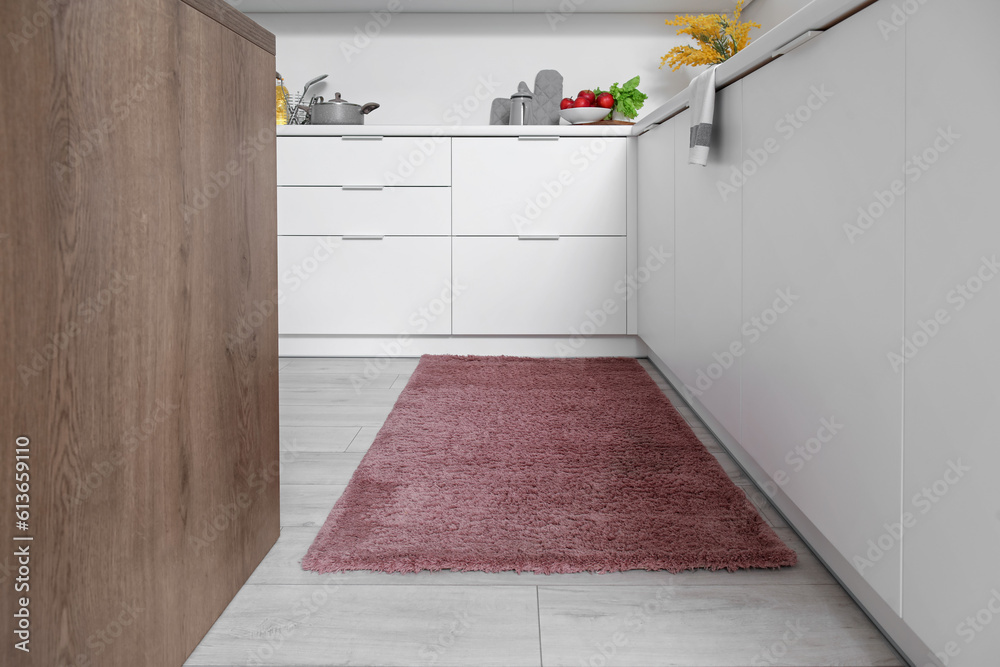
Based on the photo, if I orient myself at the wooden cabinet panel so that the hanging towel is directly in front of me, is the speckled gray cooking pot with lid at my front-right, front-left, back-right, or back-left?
front-left

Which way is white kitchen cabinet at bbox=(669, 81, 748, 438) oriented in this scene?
to the viewer's left

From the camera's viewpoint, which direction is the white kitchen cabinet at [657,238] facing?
to the viewer's left

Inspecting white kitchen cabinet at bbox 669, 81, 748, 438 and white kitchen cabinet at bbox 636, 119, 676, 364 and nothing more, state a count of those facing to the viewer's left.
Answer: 2

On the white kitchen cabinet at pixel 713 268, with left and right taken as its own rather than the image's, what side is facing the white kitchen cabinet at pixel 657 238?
right

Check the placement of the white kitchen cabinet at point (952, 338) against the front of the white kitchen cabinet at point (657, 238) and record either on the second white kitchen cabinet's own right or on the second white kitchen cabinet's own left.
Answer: on the second white kitchen cabinet's own left

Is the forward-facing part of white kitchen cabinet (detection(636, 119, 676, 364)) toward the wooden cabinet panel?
no

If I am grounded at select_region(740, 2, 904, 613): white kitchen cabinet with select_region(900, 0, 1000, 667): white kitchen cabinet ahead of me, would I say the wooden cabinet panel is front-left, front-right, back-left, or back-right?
front-right

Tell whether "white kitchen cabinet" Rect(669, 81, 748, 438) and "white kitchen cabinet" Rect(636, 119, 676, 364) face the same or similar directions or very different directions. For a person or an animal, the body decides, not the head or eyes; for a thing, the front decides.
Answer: same or similar directions

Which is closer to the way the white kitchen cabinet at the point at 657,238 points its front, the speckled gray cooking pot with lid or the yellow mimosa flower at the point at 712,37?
the speckled gray cooking pot with lid

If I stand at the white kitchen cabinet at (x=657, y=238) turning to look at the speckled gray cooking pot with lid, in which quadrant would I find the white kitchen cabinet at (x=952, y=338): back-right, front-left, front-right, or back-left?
back-left

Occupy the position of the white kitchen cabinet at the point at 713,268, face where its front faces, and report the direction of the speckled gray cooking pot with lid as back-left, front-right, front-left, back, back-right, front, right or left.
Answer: front-right

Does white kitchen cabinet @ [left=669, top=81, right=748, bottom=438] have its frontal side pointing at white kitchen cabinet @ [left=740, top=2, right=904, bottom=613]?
no
